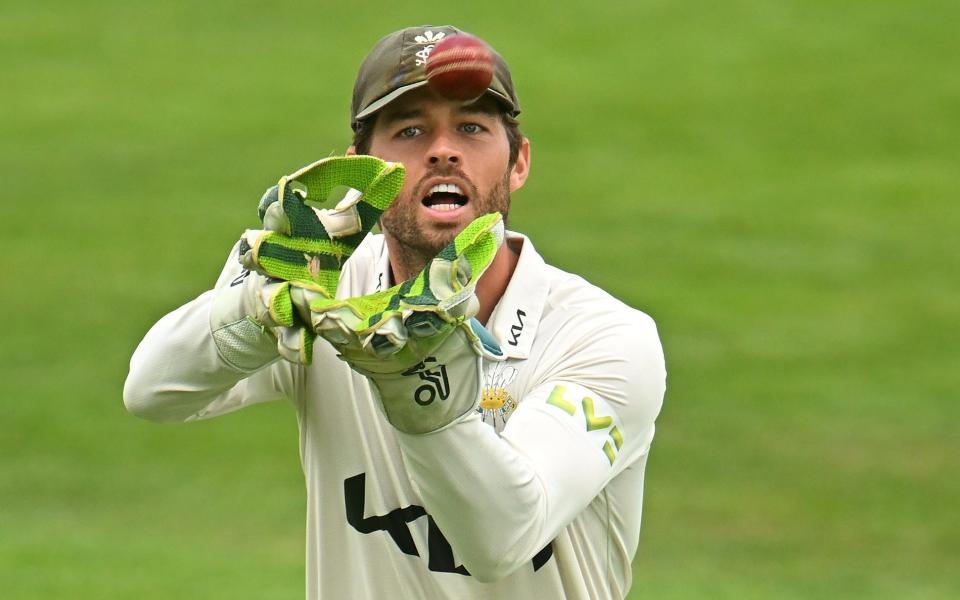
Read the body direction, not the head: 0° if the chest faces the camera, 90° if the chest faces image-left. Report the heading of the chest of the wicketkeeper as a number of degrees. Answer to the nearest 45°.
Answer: approximately 0°
